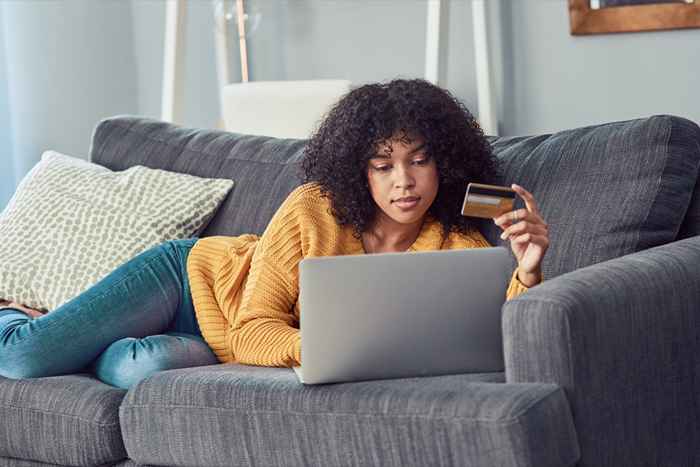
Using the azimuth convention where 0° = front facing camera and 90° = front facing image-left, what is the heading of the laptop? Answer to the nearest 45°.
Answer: approximately 180°

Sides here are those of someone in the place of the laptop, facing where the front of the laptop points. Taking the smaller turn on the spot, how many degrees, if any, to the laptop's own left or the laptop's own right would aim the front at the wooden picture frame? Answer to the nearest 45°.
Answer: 0° — it already faces it

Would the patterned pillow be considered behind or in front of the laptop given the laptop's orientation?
in front

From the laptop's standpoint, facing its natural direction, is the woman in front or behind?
in front
